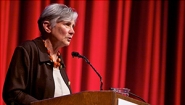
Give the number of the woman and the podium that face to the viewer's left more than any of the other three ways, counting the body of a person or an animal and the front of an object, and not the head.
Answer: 0

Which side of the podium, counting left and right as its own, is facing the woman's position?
back

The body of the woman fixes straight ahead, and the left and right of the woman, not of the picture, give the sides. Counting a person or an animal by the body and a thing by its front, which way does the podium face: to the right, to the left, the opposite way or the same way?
the same way

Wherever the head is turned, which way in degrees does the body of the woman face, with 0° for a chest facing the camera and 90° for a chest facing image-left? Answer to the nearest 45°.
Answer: approximately 315°

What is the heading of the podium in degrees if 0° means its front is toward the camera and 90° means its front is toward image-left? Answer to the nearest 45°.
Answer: approximately 315°

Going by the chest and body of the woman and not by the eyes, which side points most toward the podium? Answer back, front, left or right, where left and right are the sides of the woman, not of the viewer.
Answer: front
